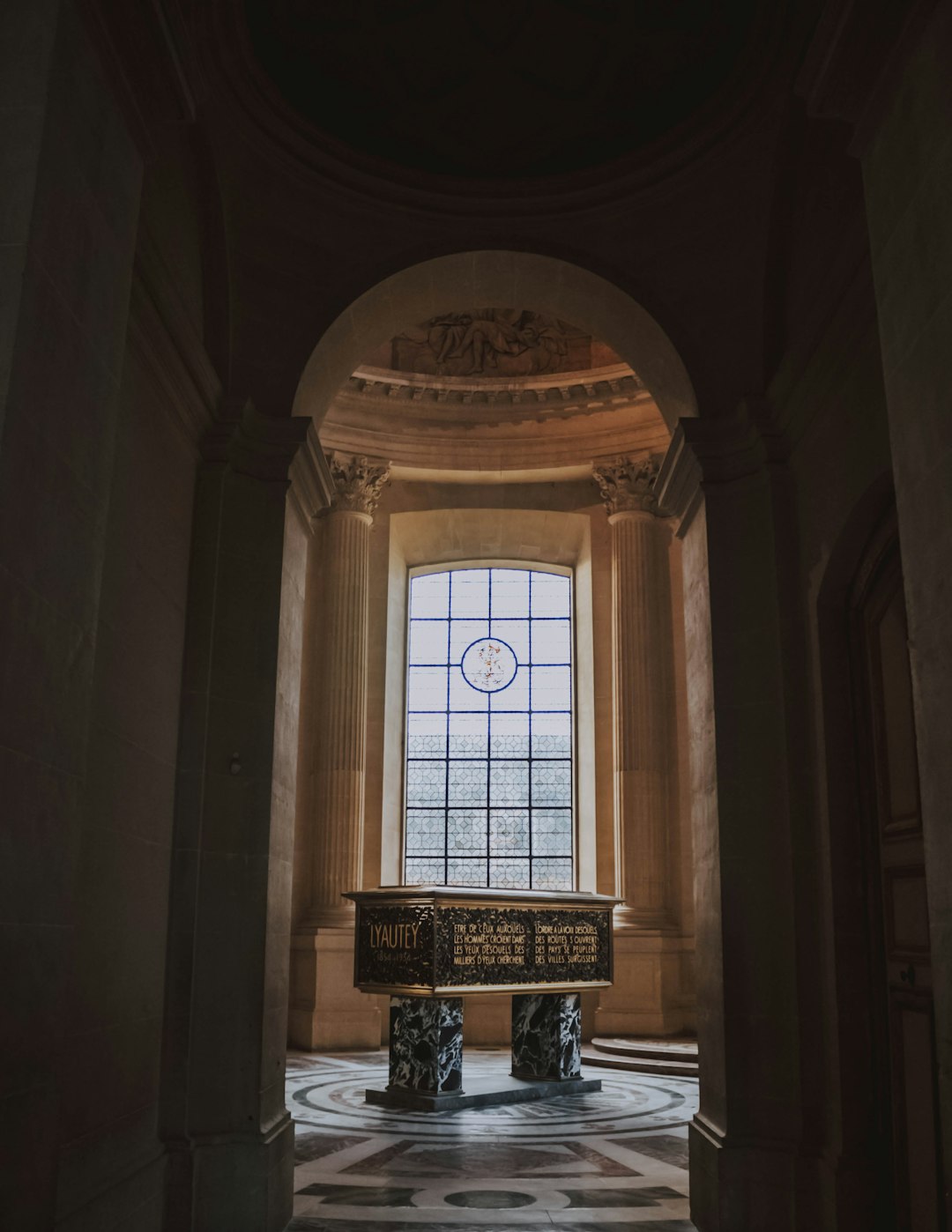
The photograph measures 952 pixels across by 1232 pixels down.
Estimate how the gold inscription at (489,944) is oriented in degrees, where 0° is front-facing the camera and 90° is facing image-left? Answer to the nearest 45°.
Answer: approximately 0°

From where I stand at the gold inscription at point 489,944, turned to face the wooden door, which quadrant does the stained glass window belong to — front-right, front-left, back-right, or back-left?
back-left

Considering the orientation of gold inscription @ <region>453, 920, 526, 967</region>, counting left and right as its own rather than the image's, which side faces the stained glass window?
back

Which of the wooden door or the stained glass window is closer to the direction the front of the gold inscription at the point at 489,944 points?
the wooden door

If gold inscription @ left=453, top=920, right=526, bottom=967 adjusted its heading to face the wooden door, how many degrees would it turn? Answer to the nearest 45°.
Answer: approximately 45° to its left
